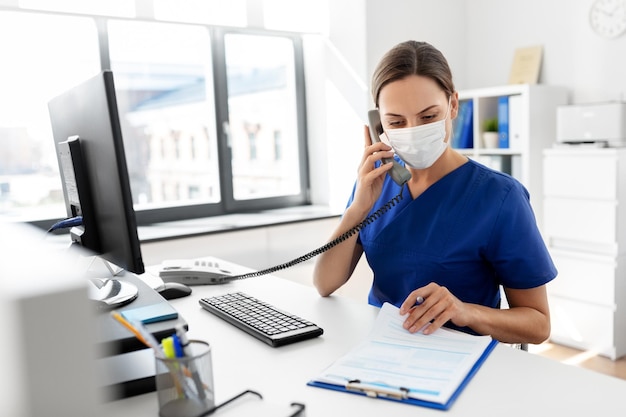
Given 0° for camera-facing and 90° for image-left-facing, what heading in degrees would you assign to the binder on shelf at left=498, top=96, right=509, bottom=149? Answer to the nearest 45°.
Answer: approximately 0°

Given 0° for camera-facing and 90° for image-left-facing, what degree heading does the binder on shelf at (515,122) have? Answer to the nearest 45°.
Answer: approximately 0°

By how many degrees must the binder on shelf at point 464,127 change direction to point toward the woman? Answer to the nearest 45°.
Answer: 0° — it already faces them

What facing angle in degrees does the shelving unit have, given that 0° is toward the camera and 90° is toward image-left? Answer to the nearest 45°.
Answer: approximately 45°

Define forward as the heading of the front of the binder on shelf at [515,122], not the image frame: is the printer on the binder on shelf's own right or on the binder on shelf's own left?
on the binder on shelf's own left

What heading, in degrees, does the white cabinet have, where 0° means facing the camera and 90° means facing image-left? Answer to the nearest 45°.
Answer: approximately 45°
